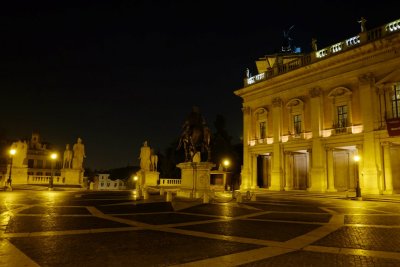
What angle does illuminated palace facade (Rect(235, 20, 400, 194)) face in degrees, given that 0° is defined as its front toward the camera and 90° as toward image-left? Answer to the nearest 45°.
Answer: approximately 45°

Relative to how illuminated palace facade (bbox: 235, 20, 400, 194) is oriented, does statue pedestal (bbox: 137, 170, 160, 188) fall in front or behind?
in front

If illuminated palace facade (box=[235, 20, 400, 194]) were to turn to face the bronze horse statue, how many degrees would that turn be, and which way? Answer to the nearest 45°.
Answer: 0° — it already faces it

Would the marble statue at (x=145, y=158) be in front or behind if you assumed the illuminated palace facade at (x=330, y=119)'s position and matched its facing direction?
in front

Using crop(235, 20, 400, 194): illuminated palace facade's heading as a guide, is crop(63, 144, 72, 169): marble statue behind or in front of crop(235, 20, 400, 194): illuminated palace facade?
in front

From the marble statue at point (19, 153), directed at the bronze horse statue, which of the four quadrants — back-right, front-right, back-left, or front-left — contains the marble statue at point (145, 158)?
front-left

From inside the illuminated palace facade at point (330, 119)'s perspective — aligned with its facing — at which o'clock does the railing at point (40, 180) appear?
The railing is roughly at 1 o'clock from the illuminated palace facade.

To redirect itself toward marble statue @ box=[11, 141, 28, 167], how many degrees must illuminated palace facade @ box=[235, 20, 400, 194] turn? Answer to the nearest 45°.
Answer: approximately 45° to its right

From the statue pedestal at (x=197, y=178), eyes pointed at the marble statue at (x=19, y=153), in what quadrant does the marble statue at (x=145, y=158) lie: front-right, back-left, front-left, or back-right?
front-right

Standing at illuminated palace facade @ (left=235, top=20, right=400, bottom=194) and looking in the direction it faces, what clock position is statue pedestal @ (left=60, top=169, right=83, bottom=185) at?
The statue pedestal is roughly at 1 o'clock from the illuminated palace facade.

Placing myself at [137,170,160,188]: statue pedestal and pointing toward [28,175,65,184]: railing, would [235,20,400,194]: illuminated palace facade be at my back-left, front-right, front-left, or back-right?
back-left

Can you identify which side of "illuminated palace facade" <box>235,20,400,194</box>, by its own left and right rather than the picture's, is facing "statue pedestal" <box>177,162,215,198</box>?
front

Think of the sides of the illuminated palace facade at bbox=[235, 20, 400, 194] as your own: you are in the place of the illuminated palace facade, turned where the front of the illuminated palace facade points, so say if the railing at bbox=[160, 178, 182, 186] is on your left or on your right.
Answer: on your right

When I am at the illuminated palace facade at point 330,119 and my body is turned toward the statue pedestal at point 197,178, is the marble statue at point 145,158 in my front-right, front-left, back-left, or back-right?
front-right
